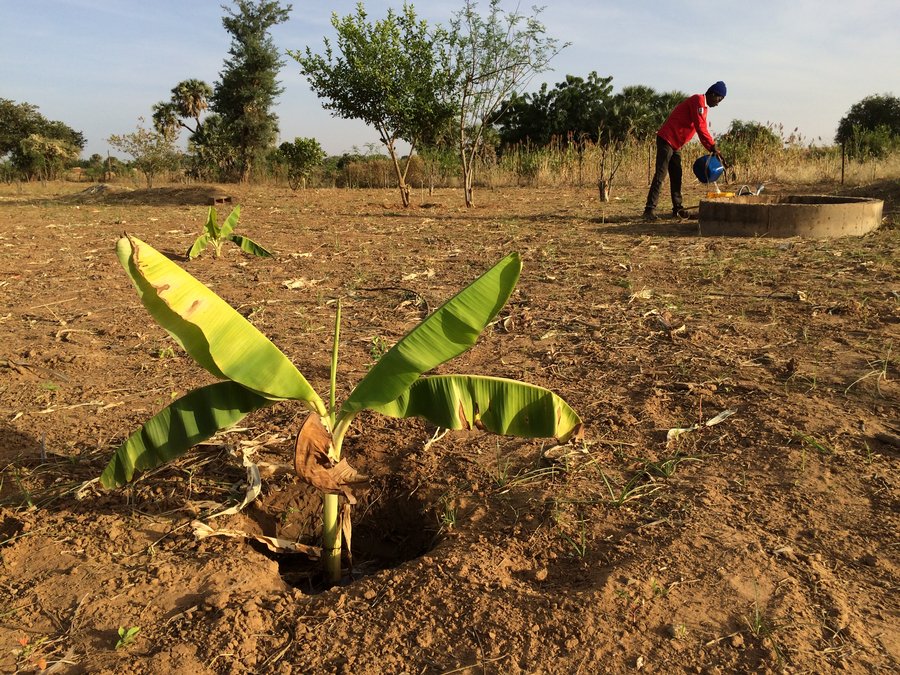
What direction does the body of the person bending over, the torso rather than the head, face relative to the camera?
to the viewer's right

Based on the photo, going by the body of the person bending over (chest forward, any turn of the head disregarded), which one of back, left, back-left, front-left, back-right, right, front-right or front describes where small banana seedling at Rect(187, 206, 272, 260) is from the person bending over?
back-right

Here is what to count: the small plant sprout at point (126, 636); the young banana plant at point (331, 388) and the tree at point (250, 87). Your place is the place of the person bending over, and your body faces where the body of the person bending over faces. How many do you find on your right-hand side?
2

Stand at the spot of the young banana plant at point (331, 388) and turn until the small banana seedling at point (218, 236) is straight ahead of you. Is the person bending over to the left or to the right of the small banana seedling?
right

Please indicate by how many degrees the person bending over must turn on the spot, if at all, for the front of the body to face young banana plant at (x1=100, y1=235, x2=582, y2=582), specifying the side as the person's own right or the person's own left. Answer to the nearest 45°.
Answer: approximately 90° to the person's own right

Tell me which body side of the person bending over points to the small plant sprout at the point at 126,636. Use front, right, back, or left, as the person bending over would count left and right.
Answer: right

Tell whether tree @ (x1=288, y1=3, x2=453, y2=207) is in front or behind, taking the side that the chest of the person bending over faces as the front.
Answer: behind

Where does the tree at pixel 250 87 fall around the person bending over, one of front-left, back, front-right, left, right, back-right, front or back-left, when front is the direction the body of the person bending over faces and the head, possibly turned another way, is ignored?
back-left

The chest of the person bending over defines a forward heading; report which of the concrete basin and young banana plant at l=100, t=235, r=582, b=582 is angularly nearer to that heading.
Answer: the concrete basin

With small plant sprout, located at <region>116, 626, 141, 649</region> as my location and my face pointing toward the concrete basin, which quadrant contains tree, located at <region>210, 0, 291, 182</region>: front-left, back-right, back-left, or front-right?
front-left
